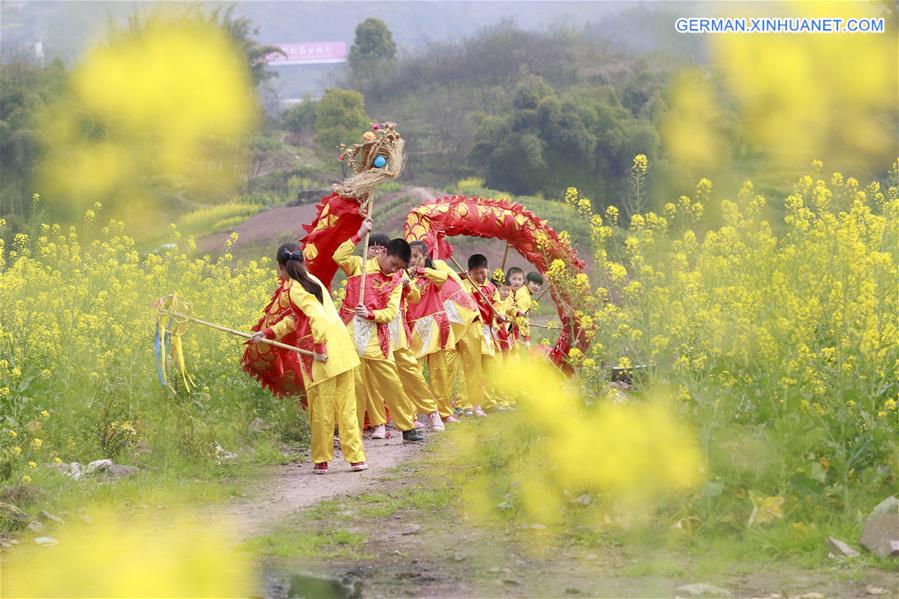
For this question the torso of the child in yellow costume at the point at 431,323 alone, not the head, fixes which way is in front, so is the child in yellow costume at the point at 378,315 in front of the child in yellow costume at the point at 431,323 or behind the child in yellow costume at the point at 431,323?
in front

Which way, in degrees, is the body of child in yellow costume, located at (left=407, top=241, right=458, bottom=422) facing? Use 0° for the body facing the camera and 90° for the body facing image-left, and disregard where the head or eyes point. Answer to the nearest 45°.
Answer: approximately 45°

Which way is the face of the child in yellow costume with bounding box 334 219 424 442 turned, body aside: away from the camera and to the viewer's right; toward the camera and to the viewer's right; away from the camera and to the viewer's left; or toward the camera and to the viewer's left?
toward the camera and to the viewer's left

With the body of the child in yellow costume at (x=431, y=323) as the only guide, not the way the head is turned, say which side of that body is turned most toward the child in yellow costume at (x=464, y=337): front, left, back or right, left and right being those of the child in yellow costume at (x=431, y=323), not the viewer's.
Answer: back

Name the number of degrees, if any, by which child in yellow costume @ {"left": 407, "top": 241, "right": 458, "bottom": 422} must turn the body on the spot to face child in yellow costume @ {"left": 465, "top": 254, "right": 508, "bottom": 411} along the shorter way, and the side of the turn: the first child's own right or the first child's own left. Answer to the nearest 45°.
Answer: approximately 180°

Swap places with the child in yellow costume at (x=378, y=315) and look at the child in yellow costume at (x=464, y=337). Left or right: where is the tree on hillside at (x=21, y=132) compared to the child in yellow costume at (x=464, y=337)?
left

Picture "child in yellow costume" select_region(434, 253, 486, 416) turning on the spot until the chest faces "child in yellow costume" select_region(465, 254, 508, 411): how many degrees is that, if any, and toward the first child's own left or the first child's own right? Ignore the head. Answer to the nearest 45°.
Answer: approximately 135° to the first child's own right

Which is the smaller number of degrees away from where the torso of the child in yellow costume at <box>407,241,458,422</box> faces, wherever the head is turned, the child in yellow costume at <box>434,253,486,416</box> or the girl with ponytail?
the girl with ponytail

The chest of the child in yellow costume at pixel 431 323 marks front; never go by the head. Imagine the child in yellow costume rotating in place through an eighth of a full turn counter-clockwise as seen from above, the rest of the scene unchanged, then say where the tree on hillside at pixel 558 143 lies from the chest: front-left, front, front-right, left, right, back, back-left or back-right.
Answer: back

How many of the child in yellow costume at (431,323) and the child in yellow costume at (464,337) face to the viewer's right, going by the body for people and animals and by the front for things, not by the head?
0

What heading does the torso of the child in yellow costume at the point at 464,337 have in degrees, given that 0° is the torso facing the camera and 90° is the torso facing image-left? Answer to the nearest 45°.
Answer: approximately 45°

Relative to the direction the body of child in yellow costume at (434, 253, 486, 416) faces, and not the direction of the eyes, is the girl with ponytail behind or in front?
in front
